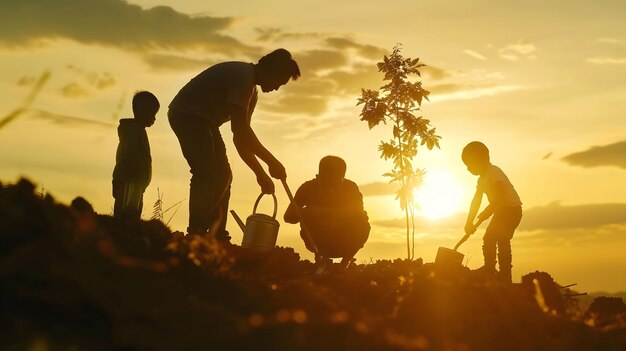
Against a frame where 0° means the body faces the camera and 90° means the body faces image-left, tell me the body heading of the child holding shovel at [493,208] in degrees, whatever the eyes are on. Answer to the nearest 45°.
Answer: approximately 90°

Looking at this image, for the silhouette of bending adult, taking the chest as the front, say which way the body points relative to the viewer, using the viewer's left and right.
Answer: facing to the right of the viewer

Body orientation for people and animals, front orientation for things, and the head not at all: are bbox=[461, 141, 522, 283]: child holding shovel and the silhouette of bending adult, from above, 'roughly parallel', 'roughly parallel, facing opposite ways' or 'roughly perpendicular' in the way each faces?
roughly parallel, facing opposite ways

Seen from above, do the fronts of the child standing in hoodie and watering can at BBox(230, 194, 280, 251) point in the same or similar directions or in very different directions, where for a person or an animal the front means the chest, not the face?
very different directions

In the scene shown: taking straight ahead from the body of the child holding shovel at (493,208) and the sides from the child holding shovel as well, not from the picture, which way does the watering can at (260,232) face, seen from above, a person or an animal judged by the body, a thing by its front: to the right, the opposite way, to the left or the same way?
the same way

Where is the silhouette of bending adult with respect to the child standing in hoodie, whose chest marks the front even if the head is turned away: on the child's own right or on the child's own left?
on the child's own right

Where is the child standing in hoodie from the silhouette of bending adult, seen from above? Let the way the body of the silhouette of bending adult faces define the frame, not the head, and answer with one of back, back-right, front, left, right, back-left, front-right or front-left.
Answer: back-left

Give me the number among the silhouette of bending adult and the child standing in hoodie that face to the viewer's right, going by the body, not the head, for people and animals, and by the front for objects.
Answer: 2

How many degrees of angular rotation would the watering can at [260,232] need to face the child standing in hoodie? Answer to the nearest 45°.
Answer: approximately 45° to its right

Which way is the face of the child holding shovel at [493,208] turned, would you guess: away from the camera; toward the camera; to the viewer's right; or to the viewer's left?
to the viewer's left

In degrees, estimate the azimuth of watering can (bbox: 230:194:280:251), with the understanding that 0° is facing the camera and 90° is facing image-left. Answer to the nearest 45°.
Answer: approximately 90°

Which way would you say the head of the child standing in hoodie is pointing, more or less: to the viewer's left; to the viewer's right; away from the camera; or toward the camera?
to the viewer's right

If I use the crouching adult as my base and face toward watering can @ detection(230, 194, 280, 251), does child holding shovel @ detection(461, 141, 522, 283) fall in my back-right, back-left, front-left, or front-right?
back-left
